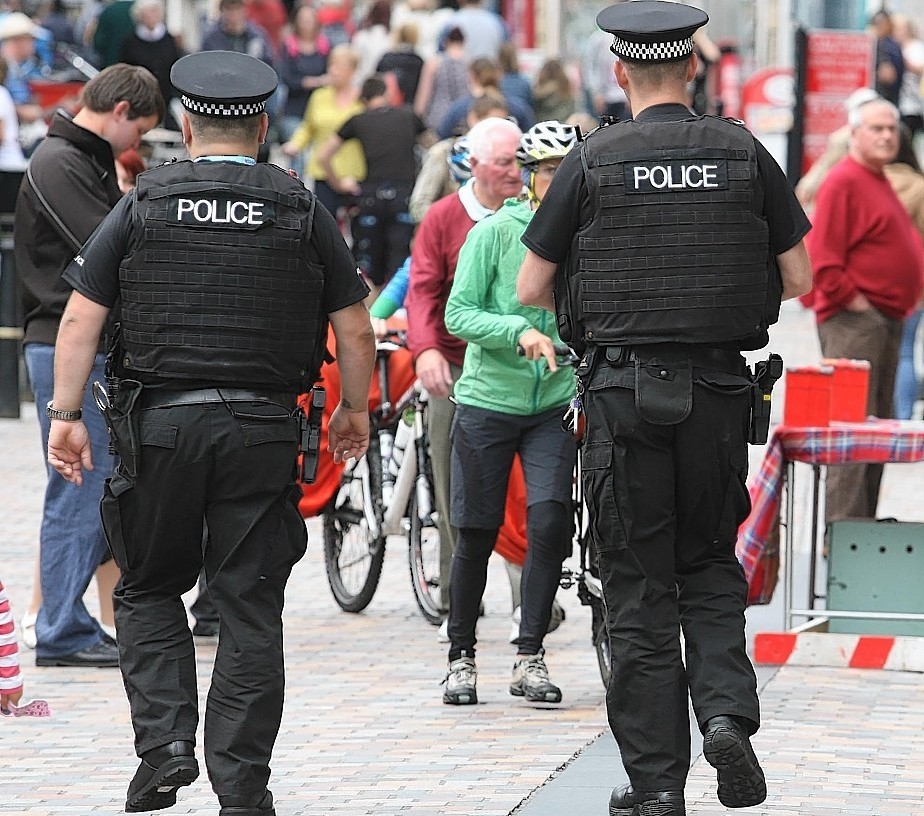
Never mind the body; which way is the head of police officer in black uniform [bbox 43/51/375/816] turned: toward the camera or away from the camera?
away from the camera

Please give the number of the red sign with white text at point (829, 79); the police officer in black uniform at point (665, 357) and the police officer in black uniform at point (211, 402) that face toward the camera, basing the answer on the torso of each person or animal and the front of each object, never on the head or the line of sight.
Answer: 1

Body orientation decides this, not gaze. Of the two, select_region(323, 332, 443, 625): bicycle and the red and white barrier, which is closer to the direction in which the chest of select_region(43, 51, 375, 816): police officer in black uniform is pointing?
the bicycle

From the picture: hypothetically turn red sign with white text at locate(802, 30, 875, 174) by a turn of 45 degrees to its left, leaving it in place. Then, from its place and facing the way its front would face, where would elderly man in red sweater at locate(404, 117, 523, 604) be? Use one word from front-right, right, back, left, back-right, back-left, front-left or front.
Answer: front-right

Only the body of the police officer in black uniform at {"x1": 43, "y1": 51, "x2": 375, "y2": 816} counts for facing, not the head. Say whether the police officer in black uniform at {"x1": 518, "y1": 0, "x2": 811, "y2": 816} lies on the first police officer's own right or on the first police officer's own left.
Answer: on the first police officer's own right

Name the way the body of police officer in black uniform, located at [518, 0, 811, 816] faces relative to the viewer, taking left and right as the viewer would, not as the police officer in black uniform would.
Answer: facing away from the viewer

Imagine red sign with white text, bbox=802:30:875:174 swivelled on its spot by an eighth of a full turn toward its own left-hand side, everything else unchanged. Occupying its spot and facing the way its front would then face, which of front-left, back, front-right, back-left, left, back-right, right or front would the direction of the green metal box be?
front-right

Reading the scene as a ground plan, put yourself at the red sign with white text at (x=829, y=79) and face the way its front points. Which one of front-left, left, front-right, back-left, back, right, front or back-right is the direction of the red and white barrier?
front

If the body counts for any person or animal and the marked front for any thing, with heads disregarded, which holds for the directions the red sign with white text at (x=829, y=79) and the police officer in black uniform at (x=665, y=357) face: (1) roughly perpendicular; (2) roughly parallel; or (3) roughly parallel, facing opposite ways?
roughly parallel, facing opposite ways

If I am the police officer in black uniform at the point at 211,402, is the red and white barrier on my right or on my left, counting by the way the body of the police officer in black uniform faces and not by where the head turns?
on my right

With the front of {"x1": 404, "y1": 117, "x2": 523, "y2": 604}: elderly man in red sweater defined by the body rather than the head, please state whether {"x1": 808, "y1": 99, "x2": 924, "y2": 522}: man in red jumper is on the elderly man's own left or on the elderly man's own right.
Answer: on the elderly man's own left

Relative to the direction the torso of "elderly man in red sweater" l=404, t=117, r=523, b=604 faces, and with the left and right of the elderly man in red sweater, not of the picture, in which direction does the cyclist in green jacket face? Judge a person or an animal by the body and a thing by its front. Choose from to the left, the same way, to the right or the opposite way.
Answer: the same way

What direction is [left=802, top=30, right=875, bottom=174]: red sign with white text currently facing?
toward the camera

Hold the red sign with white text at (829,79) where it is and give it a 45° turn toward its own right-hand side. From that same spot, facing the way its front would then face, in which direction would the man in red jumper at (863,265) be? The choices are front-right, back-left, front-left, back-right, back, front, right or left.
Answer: front-left

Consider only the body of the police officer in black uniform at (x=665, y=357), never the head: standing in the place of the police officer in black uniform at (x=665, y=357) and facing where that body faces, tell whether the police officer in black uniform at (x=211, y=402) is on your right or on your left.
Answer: on your left
